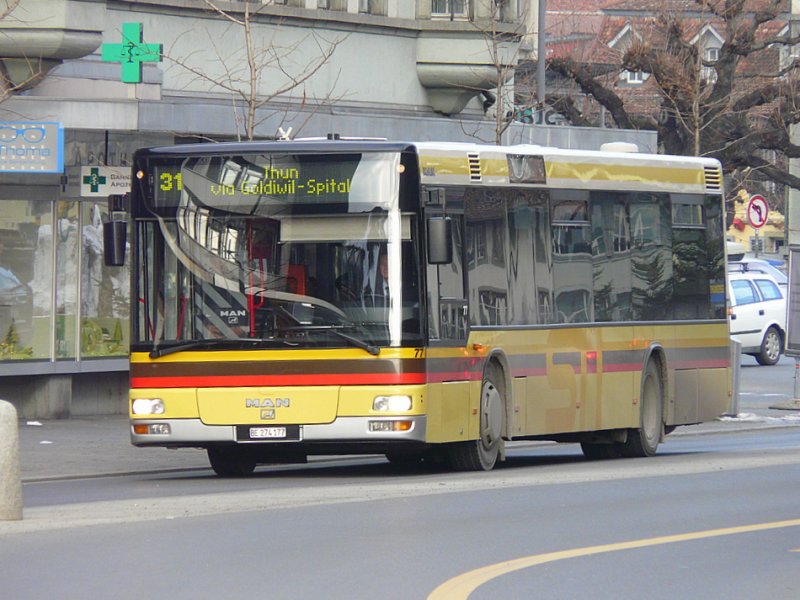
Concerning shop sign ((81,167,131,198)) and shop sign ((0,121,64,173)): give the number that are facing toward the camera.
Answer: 2

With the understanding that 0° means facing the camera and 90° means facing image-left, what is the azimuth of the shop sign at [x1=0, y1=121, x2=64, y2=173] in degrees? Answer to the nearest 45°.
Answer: approximately 0°

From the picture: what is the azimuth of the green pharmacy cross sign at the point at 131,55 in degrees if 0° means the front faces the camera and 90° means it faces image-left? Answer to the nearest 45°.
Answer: approximately 0°

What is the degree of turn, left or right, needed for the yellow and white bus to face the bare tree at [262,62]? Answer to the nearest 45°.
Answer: approximately 135° to its right
